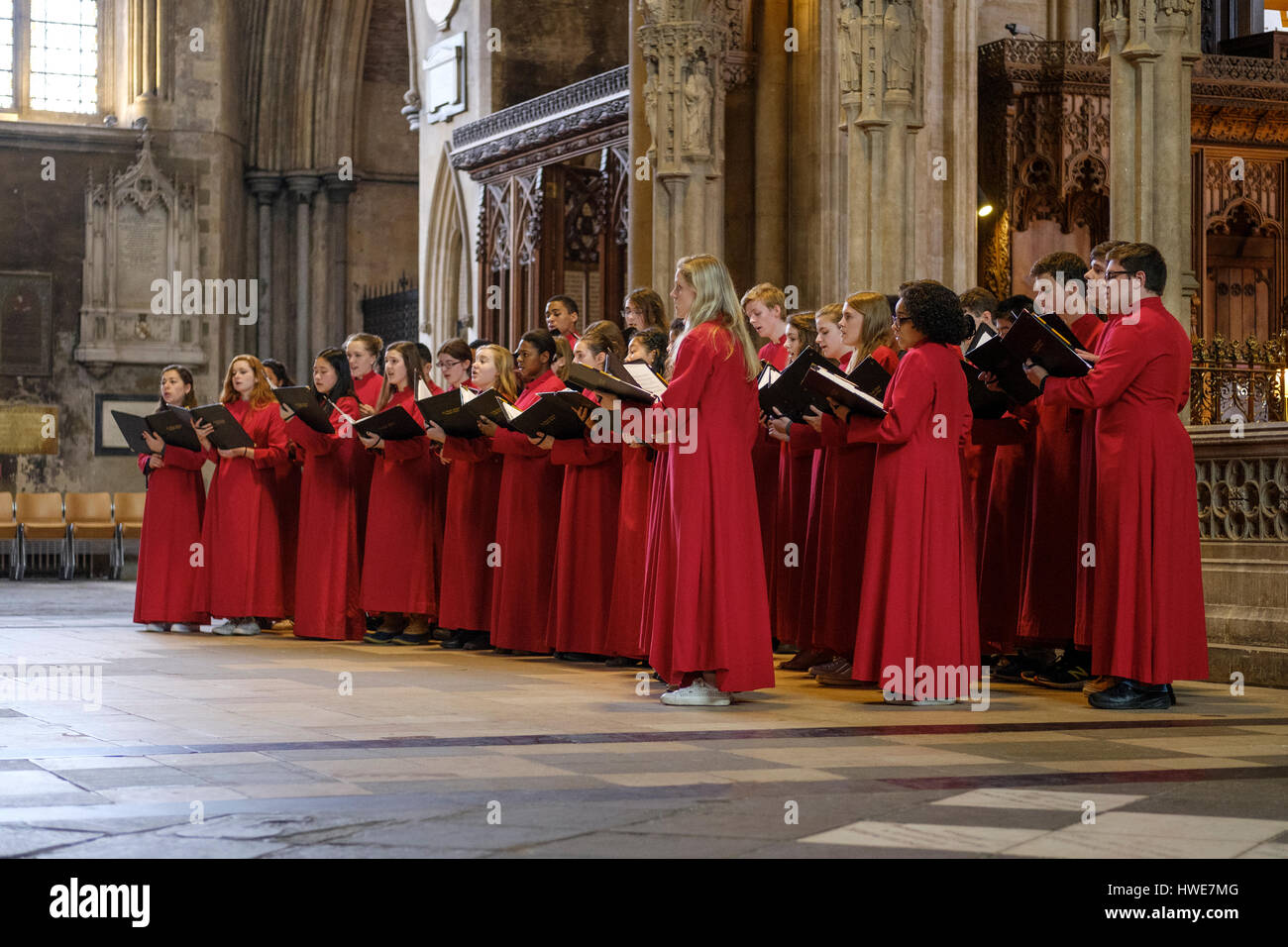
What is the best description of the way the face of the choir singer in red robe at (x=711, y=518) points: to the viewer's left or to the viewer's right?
to the viewer's left

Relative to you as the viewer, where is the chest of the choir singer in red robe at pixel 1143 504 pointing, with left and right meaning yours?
facing to the left of the viewer

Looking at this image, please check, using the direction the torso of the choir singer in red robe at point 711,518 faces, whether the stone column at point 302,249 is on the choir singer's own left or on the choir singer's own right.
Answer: on the choir singer's own right

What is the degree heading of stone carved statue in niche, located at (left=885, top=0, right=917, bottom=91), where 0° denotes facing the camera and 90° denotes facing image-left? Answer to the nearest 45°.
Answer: approximately 0°

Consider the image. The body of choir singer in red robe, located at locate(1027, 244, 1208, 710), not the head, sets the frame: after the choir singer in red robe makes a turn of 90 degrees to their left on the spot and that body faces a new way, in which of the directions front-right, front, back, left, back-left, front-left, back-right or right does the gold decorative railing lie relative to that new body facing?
back

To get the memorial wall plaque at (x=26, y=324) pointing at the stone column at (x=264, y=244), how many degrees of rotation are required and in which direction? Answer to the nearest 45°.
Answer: approximately 135° to its left

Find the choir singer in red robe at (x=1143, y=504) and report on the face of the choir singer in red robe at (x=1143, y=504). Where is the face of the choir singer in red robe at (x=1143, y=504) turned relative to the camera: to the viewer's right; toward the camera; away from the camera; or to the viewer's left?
to the viewer's left

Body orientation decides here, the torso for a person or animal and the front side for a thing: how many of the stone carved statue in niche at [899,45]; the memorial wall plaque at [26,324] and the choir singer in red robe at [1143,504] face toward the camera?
2

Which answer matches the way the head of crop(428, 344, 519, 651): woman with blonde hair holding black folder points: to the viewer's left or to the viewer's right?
to the viewer's left

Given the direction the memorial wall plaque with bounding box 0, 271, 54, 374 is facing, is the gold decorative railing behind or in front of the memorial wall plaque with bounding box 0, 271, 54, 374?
in front

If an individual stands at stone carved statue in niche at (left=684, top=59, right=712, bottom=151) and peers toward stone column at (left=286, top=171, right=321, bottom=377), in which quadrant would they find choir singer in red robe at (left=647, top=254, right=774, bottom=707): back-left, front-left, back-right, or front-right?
back-left

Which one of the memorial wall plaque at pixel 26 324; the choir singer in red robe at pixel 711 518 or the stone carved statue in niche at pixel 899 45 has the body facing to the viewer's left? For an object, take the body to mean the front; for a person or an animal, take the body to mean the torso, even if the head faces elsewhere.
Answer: the choir singer in red robe

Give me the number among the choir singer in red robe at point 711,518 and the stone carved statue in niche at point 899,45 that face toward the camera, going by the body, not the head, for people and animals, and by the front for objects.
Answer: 1

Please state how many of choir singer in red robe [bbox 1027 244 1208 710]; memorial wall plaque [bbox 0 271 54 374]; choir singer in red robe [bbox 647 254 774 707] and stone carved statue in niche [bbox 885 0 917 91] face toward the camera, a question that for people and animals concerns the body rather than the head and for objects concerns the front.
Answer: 2
